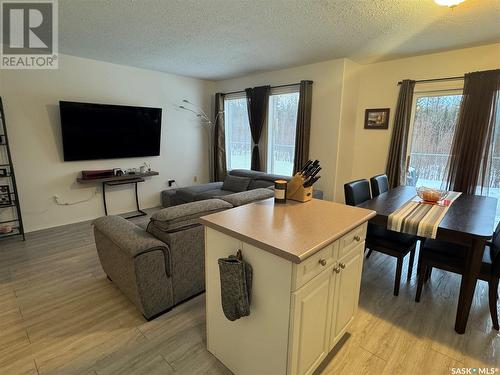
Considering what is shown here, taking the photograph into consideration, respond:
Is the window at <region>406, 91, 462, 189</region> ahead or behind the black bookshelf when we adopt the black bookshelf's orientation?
ahead

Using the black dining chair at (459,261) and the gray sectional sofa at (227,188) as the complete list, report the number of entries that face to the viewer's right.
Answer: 0

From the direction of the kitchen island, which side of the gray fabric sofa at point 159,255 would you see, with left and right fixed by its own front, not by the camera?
back

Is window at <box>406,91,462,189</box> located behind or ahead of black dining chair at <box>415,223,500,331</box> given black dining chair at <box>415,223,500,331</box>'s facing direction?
ahead

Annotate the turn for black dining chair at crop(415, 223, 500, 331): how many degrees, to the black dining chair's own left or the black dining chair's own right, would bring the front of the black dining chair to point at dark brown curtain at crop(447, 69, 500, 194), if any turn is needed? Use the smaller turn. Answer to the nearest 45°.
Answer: approximately 45° to the black dining chair's own right

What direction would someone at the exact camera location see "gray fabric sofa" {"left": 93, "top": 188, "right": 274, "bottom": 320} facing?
facing away from the viewer and to the left of the viewer

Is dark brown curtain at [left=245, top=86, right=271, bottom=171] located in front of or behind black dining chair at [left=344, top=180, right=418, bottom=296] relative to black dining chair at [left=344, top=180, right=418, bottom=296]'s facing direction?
behind

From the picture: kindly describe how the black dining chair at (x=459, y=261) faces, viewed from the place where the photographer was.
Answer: facing away from the viewer and to the left of the viewer

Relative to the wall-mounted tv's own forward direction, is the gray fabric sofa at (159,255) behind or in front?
in front

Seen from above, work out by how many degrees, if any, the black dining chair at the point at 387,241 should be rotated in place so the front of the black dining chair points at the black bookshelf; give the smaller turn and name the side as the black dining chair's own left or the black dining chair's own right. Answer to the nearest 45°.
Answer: approximately 135° to the black dining chair's own right

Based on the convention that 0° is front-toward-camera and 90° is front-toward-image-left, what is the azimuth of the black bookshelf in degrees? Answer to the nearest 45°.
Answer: approximately 315°

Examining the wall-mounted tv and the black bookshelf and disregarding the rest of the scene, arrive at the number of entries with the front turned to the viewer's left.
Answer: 0

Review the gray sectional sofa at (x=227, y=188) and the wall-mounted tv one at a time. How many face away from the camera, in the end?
0
